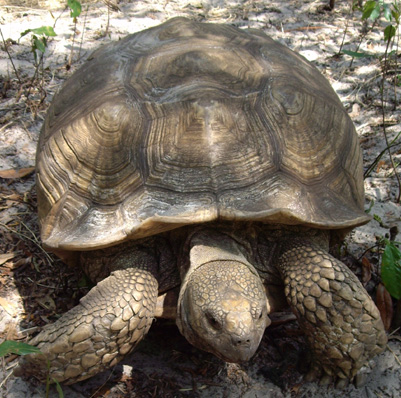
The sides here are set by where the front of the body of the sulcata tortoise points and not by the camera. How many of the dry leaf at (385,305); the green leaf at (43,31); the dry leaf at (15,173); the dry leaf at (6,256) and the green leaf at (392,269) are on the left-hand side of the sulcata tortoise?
2

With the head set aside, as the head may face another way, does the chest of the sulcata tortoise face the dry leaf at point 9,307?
no

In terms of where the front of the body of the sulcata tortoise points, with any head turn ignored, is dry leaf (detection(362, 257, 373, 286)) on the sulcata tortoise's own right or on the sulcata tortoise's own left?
on the sulcata tortoise's own left

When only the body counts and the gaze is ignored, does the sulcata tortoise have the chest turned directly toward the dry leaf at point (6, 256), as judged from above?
no

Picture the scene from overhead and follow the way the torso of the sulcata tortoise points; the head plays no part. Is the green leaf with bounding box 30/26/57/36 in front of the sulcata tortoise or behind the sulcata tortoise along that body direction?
behind

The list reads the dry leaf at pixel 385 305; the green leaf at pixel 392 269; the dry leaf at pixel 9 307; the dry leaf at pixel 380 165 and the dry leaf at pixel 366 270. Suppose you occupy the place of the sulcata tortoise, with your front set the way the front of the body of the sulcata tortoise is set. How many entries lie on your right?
1

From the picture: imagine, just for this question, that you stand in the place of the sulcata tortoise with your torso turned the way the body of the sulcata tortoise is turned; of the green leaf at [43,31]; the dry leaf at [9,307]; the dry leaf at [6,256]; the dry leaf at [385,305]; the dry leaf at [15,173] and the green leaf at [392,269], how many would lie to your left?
2

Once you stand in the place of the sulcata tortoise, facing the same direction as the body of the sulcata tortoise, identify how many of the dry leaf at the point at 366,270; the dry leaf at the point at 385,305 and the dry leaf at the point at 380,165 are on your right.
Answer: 0

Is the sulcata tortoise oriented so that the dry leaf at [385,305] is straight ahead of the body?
no

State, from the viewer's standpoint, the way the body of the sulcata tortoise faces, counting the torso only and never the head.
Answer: toward the camera

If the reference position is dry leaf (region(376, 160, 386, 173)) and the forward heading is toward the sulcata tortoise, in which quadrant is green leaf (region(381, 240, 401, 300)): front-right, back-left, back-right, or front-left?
front-left

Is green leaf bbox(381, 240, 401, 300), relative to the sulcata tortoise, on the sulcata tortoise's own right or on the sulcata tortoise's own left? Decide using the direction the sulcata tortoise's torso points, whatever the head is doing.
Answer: on the sulcata tortoise's own left

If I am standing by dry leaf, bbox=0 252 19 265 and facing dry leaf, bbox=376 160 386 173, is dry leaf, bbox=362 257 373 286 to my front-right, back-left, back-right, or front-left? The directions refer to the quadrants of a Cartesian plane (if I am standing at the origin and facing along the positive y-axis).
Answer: front-right

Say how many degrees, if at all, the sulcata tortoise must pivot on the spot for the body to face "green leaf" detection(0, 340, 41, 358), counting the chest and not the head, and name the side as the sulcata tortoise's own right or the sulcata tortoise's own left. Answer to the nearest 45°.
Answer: approximately 45° to the sulcata tortoise's own right

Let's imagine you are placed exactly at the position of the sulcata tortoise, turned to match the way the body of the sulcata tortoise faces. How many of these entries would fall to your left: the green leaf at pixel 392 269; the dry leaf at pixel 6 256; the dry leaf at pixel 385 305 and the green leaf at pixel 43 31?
2

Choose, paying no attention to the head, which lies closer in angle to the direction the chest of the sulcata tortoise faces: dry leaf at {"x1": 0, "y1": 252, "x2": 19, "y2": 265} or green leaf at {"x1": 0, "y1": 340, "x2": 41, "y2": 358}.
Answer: the green leaf

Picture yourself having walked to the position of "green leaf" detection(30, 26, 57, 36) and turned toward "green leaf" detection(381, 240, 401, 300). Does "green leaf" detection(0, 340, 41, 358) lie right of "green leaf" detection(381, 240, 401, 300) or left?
right
